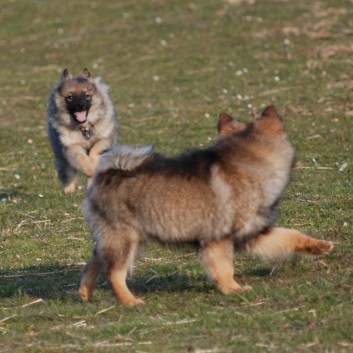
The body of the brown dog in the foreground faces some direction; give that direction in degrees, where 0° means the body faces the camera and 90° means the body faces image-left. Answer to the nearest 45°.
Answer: approximately 270°
